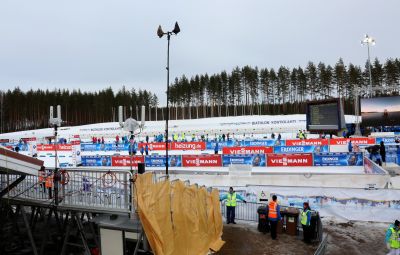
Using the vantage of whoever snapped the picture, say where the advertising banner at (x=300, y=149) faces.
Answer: facing the viewer

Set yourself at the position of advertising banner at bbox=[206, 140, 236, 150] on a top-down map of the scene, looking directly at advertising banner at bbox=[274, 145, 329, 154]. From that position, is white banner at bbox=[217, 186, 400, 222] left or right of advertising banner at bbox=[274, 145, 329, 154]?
right

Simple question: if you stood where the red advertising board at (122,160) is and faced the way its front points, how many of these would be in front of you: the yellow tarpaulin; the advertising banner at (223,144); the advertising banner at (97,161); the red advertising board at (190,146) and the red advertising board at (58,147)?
1

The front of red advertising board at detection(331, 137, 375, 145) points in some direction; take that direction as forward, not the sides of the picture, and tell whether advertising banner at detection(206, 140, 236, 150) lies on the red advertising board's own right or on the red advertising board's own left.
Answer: on the red advertising board's own right

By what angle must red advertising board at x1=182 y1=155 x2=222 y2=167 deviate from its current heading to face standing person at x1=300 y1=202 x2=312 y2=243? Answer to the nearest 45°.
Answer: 0° — it already faces them

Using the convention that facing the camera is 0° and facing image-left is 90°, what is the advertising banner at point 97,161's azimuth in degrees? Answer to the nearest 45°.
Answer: approximately 0°

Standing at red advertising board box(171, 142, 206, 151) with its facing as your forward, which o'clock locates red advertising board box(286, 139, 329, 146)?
red advertising board box(286, 139, 329, 146) is roughly at 10 o'clock from red advertising board box(171, 142, 206, 151).

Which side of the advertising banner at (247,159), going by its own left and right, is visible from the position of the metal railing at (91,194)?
front

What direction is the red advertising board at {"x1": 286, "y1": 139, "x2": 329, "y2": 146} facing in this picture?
toward the camera

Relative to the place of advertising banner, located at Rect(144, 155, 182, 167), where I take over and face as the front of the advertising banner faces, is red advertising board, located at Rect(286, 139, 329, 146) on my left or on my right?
on my left

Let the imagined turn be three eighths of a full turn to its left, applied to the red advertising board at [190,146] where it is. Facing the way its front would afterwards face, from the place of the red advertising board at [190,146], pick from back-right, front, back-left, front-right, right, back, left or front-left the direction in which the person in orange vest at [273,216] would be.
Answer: back-right

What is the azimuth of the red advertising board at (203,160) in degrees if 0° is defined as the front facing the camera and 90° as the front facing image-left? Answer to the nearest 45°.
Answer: approximately 0°

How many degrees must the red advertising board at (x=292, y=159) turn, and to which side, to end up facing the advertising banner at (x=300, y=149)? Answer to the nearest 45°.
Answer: approximately 180°

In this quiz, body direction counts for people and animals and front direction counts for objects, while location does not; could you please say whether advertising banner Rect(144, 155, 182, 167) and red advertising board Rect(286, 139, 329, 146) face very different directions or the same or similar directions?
same or similar directions

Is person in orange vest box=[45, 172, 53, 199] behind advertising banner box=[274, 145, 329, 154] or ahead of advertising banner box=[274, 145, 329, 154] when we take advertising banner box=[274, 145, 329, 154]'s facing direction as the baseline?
ahead

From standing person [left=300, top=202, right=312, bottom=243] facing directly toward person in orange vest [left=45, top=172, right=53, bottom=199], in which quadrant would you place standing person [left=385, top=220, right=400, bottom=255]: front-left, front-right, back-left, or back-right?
back-left

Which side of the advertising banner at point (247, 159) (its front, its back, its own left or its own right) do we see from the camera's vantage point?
front
